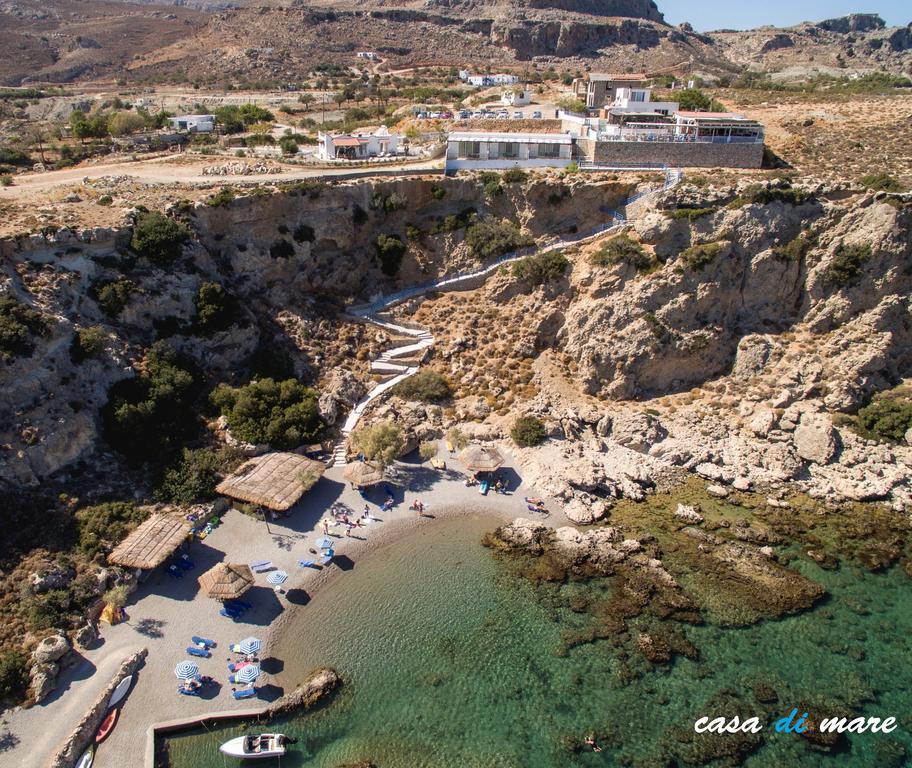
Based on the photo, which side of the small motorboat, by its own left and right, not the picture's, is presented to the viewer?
left

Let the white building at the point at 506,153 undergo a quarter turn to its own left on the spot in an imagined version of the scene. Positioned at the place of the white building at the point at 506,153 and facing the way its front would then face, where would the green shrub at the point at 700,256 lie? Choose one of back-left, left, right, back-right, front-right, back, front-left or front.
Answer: front-right

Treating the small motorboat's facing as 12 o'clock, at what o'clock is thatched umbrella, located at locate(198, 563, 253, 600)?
The thatched umbrella is roughly at 3 o'clock from the small motorboat.

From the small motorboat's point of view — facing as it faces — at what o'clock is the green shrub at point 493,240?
The green shrub is roughly at 4 o'clock from the small motorboat.

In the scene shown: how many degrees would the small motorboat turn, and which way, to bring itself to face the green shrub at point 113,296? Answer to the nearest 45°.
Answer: approximately 90° to its right

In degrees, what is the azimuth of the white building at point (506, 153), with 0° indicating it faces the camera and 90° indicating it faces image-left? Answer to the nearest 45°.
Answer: approximately 0°

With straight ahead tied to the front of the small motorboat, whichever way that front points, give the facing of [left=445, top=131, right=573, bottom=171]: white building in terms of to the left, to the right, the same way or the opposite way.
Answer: to the left

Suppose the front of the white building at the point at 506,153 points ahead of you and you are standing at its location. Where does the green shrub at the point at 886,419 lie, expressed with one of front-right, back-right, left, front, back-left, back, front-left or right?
front-left
